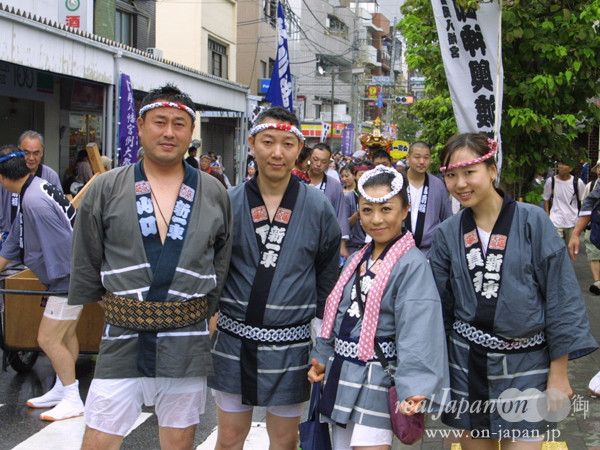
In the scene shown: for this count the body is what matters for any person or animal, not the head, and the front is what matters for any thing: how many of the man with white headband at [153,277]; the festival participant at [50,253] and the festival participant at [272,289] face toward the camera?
2

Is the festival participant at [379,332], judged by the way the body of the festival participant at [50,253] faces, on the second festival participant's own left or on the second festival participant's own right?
on the second festival participant's own left

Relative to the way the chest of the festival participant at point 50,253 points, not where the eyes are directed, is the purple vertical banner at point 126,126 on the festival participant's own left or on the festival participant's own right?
on the festival participant's own right

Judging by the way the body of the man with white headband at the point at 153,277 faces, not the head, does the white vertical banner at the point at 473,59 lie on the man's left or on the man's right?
on the man's left

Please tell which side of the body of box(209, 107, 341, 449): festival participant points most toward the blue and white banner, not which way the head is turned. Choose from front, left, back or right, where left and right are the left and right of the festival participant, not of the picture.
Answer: back

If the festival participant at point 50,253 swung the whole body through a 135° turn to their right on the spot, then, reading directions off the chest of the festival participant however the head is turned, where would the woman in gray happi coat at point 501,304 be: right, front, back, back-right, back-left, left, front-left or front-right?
right

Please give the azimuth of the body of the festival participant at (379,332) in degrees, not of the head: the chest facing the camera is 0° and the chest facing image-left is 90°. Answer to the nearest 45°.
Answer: approximately 45°

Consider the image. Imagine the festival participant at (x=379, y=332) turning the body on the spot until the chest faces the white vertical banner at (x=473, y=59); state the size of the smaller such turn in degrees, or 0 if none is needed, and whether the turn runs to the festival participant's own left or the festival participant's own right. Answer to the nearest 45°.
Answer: approximately 135° to the festival participant's own right

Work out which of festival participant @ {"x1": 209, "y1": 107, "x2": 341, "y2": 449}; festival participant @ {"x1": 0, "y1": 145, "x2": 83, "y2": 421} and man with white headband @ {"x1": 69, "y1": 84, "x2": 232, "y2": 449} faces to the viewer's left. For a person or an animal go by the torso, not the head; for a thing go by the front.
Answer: festival participant @ {"x1": 0, "y1": 145, "x2": 83, "y2": 421}

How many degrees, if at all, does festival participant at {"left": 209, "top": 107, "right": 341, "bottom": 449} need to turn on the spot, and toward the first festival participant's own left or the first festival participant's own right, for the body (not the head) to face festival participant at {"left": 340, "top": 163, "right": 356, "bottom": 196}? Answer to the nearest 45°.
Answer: approximately 180°

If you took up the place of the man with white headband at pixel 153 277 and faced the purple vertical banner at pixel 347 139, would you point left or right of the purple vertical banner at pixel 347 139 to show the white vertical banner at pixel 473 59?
right

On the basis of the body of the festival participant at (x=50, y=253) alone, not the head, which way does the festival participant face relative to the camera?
to the viewer's left

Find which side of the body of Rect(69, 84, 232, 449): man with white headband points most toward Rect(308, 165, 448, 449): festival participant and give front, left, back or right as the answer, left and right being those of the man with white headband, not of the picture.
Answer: left

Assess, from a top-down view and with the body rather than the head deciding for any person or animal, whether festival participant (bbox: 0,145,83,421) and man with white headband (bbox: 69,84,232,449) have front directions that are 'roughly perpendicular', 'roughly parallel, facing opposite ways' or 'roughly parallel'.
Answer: roughly perpendicular
